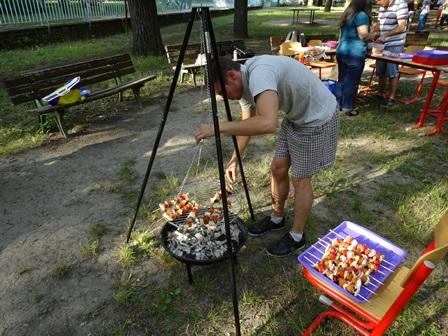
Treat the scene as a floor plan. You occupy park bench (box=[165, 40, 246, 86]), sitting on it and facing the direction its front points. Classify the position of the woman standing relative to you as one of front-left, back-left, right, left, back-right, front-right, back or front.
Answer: front-left

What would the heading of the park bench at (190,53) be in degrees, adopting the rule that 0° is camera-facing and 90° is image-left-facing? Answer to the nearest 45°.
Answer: approximately 0°

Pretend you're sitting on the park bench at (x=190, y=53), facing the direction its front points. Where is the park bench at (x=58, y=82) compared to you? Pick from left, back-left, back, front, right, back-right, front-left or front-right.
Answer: front-right

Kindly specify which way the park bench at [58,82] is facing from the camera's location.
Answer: facing the viewer and to the right of the viewer

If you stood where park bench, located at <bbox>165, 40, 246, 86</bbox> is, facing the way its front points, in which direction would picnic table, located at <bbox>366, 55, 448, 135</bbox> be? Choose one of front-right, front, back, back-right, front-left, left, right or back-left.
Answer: front-left

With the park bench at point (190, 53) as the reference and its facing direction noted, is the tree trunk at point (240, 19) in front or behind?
behind

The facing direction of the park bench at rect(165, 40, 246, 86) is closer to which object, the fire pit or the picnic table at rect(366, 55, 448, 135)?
the fire pit

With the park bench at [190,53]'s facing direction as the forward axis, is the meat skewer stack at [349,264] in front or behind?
in front

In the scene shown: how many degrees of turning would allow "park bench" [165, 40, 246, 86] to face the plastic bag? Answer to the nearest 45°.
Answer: approximately 45° to its right

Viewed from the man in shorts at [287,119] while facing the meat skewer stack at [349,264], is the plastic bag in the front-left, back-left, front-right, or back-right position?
back-right

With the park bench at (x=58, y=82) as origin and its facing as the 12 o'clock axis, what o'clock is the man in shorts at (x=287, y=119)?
The man in shorts is roughly at 1 o'clock from the park bench.

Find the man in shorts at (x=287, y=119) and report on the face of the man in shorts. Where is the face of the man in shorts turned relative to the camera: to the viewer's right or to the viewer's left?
to the viewer's left

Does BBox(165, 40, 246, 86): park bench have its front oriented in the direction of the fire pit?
yes

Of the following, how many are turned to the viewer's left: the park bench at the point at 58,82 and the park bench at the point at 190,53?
0

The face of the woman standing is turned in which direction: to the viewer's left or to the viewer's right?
to the viewer's right
